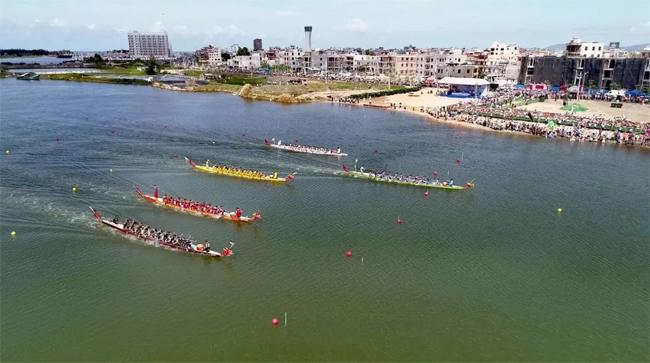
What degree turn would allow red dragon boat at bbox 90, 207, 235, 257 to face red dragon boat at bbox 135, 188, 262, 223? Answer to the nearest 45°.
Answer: approximately 90° to its left

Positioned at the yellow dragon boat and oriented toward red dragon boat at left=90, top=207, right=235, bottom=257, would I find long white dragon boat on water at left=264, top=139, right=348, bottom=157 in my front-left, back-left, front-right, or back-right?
back-left

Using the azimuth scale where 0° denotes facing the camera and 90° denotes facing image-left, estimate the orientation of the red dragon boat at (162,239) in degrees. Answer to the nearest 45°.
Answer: approximately 315°

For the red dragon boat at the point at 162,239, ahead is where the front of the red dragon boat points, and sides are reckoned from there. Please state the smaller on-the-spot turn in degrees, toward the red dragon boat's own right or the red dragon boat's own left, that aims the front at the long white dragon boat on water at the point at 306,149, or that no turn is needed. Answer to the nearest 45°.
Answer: approximately 90° to the red dragon boat's own left

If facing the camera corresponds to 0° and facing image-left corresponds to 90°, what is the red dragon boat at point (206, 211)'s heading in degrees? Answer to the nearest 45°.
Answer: approximately 315°

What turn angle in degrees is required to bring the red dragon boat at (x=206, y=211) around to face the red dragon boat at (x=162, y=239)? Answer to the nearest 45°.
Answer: approximately 90° to its right

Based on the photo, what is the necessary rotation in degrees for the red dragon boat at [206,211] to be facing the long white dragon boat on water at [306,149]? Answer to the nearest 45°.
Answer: approximately 90° to its left
